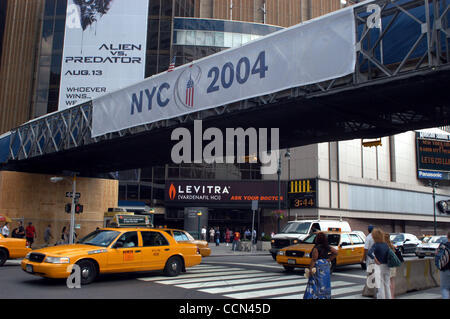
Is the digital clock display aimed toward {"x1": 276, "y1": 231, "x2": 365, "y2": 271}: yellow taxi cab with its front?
yes

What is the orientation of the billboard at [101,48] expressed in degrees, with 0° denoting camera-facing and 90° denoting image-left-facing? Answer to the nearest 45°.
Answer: approximately 0°

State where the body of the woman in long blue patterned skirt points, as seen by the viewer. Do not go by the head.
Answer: away from the camera

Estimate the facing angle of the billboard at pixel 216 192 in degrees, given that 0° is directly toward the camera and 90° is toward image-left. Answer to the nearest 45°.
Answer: approximately 0°

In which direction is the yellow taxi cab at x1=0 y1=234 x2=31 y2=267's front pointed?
to the viewer's left

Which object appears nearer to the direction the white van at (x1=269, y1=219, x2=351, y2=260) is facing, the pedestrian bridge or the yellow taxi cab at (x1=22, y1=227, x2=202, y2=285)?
the yellow taxi cab
